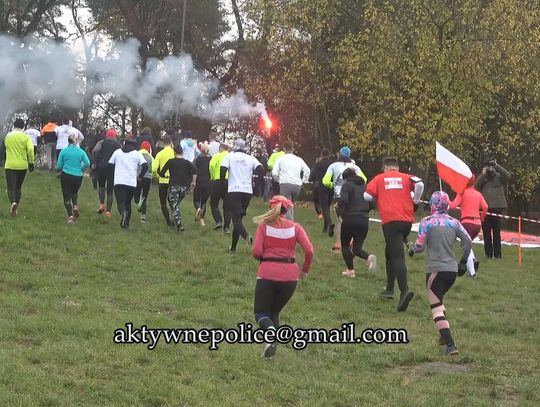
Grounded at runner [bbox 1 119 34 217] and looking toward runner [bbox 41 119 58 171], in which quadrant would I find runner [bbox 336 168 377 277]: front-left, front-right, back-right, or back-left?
back-right

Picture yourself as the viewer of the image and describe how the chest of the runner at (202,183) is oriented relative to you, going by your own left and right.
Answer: facing away from the viewer

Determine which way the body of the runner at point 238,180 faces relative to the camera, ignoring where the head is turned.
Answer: away from the camera

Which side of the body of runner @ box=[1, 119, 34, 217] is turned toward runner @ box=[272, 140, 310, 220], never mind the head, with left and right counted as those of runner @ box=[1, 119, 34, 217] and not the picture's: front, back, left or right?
right

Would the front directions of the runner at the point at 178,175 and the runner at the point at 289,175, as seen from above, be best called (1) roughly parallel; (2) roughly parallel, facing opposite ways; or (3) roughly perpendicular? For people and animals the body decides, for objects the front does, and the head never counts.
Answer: roughly parallel

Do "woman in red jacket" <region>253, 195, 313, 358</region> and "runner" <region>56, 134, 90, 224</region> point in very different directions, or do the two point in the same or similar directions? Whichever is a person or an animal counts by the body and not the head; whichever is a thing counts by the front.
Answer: same or similar directions

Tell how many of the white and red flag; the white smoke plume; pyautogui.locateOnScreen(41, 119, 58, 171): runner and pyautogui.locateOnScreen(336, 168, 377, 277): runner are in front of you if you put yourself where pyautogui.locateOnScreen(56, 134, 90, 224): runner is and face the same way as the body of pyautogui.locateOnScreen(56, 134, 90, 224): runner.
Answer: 2

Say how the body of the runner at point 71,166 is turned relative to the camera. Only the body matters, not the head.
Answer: away from the camera

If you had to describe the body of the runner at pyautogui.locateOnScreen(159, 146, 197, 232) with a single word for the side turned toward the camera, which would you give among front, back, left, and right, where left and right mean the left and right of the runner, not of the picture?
back

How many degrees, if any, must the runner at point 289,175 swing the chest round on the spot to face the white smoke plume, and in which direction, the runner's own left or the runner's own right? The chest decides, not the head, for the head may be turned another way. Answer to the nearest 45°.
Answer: approximately 45° to the runner's own left

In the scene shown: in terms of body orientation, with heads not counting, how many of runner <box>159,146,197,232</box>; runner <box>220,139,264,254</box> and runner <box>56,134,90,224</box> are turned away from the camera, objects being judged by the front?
3

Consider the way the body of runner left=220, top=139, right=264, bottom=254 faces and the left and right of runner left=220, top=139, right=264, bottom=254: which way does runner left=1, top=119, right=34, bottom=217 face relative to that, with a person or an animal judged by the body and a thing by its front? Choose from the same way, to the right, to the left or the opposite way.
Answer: the same way

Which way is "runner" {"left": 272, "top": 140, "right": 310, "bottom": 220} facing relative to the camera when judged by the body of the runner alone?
away from the camera

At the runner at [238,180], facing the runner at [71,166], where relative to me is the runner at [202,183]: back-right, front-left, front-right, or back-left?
front-right

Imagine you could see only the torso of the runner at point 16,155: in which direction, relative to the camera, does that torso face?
away from the camera

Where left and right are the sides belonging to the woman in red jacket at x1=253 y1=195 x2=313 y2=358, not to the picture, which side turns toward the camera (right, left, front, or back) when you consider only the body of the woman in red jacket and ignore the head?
back

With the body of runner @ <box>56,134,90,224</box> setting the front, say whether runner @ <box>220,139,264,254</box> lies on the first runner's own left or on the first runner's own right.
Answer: on the first runner's own right

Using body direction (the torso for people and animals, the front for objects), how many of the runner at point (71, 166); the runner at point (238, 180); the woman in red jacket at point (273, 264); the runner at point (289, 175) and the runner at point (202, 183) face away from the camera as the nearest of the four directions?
5
